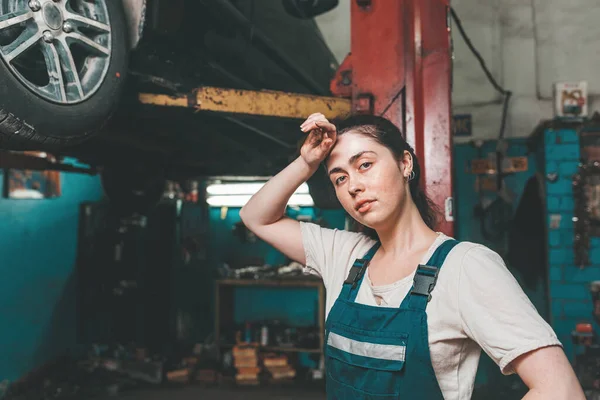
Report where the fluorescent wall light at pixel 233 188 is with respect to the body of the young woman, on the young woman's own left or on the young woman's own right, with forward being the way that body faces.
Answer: on the young woman's own right

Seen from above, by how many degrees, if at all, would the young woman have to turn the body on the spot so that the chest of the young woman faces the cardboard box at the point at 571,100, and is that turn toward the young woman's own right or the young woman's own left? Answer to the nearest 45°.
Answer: approximately 135° to the young woman's own right
